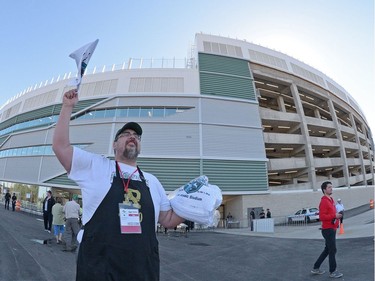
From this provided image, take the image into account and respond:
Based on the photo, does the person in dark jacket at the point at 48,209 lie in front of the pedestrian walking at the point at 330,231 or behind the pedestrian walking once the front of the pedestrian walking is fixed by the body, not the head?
behind

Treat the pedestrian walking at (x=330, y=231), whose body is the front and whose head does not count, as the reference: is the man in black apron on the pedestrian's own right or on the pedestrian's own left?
on the pedestrian's own right
